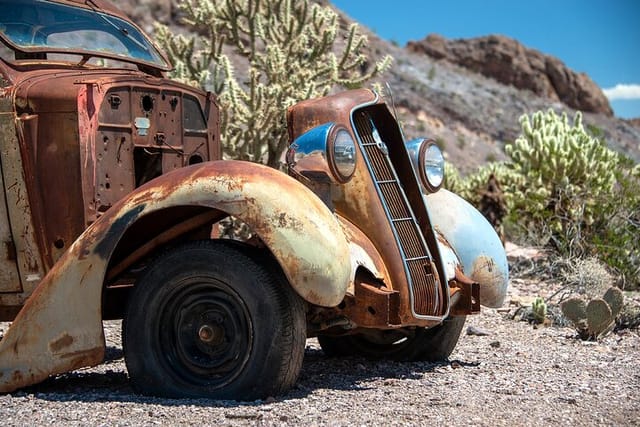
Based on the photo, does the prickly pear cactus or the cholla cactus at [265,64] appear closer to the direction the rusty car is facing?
the prickly pear cactus

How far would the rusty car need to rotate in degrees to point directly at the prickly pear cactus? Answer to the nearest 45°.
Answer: approximately 90° to its left

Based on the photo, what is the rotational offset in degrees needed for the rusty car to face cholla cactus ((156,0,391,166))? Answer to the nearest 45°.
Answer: approximately 135° to its left

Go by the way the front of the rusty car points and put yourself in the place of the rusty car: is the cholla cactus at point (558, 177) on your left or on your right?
on your left

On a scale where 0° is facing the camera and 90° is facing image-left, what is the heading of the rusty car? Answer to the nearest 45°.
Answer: approximately 315°

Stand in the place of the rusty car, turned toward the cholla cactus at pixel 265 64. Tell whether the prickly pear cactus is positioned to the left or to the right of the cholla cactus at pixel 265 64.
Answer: right
